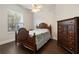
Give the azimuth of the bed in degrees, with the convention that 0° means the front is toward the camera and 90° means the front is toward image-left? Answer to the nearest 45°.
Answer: approximately 45°
